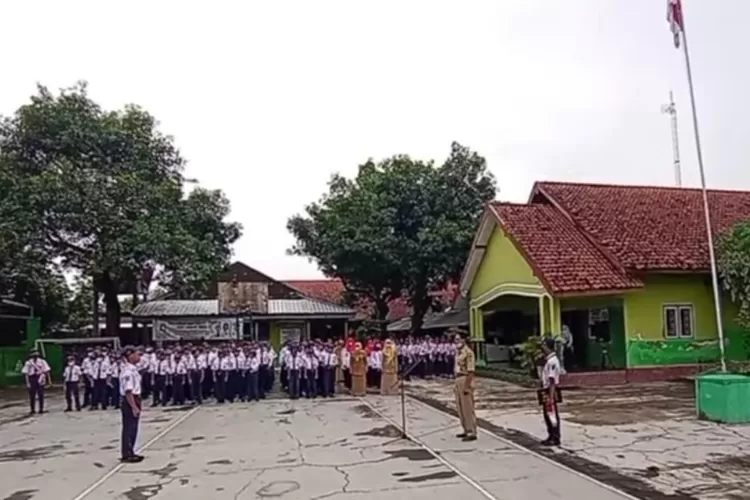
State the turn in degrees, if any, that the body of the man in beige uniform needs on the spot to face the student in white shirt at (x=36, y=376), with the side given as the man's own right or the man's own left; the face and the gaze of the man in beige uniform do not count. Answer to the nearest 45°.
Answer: approximately 45° to the man's own right

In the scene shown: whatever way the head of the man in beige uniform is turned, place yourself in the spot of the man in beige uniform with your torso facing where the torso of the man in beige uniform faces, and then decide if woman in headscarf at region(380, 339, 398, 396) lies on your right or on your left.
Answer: on your right

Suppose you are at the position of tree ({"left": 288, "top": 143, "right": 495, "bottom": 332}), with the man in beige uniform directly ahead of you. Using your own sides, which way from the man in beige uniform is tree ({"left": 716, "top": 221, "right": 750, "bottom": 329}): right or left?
left

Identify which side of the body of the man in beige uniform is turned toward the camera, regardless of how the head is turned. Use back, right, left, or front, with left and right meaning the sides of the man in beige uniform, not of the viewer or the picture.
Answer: left

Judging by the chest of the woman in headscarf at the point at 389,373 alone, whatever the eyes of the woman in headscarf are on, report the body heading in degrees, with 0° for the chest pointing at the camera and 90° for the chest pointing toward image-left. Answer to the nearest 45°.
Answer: approximately 0°

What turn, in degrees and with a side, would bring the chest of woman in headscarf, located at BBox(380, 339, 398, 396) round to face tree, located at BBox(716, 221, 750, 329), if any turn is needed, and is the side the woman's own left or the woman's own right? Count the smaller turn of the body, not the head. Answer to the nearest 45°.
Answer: approximately 90° to the woman's own left

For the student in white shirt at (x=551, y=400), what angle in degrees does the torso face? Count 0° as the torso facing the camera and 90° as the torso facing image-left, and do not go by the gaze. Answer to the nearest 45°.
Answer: approximately 90°
